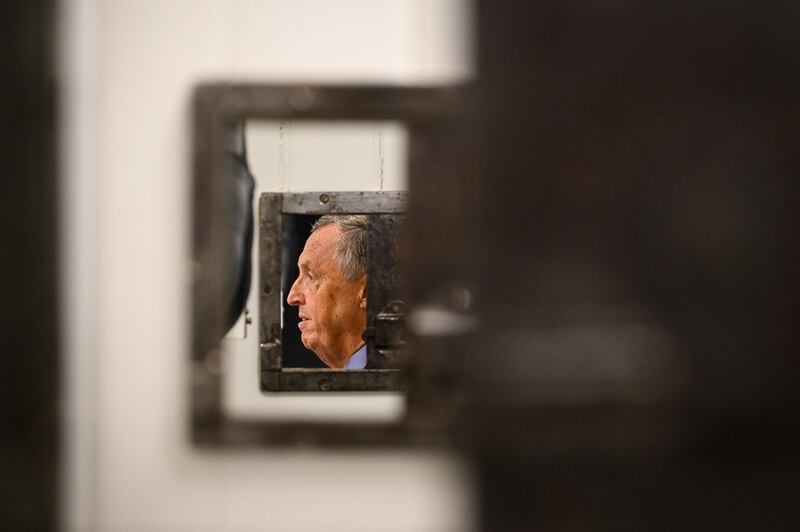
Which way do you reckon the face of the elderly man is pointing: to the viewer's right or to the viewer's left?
to the viewer's left
